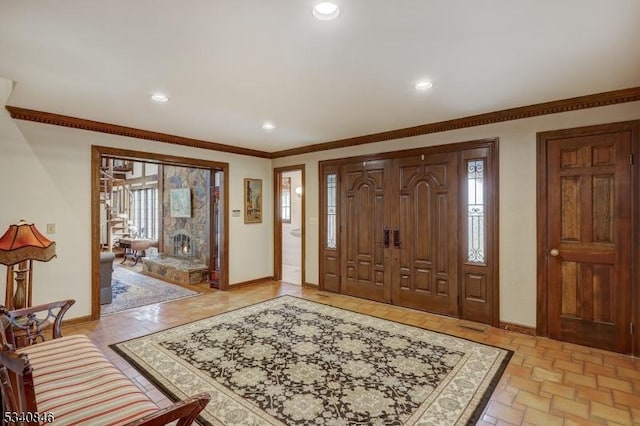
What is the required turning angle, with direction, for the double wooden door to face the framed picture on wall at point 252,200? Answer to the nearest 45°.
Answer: approximately 45° to its right

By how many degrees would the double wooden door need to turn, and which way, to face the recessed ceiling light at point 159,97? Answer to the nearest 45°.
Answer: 0° — it already faces it

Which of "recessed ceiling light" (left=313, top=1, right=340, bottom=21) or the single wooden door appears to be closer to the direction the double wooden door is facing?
the recessed ceiling light

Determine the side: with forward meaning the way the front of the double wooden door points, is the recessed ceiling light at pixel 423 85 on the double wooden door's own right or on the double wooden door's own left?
on the double wooden door's own left

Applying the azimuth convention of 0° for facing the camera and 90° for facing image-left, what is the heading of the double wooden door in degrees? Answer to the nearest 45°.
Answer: approximately 45°

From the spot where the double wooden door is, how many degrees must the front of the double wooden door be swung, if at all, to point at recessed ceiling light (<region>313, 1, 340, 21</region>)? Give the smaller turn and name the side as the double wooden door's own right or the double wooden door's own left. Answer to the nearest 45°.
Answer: approximately 45° to the double wooden door's own left
